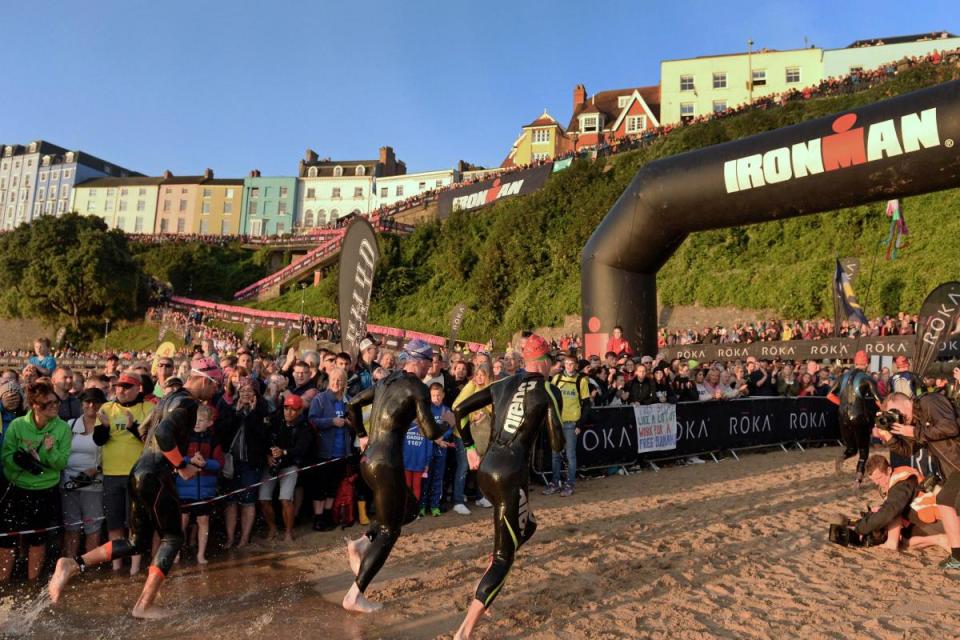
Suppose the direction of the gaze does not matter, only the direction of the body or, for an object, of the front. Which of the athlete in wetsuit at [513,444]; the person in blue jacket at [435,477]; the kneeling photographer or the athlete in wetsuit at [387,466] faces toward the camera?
the person in blue jacket

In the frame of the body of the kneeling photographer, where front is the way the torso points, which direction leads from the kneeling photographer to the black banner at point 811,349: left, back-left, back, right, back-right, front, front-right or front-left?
right

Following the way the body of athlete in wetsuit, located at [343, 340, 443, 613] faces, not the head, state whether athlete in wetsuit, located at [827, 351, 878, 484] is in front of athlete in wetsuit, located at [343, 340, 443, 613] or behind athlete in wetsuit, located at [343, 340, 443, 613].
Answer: in front

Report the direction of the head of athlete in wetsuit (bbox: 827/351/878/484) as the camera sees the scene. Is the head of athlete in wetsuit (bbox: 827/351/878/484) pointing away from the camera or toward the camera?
away from the camera

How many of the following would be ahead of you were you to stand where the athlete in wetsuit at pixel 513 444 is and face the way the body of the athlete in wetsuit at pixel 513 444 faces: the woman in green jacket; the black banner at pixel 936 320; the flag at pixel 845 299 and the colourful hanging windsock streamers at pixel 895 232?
3

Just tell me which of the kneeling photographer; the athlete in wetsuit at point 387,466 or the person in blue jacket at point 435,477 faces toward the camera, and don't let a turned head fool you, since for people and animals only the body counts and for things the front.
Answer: the person in blue jacket

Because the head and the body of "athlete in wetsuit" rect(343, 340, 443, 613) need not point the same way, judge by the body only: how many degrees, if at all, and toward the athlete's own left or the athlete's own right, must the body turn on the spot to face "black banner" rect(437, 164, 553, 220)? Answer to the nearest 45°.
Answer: approximately 45° to the athlete's own left

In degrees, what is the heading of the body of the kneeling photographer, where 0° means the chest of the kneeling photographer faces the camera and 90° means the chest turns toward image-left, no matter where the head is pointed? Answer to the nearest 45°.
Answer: approximately 90°

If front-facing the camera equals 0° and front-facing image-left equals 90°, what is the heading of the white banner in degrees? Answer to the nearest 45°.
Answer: approximately 0°
